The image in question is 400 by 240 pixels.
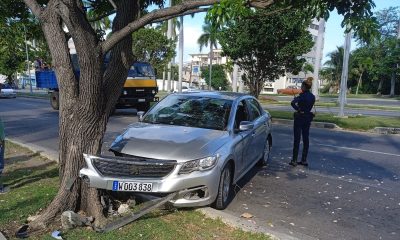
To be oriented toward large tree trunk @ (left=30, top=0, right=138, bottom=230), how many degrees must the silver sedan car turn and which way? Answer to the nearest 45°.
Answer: approximately 45° to its right

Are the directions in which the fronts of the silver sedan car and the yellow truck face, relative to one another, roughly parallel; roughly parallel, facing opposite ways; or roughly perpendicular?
roughly perpendicular

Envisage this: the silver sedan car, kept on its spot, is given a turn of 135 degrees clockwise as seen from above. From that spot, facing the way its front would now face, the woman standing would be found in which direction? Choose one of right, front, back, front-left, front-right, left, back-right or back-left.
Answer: front-right

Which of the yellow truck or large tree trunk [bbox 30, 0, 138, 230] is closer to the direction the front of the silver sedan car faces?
the large tree trunk

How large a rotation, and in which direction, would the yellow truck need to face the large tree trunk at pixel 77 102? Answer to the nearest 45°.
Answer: approximately 45° to its right

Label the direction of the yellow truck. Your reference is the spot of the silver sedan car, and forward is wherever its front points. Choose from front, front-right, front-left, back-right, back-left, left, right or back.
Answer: back-right

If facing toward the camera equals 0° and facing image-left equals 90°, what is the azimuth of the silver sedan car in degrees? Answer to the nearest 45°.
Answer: approximately 45°

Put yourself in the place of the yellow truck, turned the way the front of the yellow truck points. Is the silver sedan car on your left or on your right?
on your right

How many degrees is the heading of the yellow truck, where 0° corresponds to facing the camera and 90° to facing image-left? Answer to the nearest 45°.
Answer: approximately 315°
